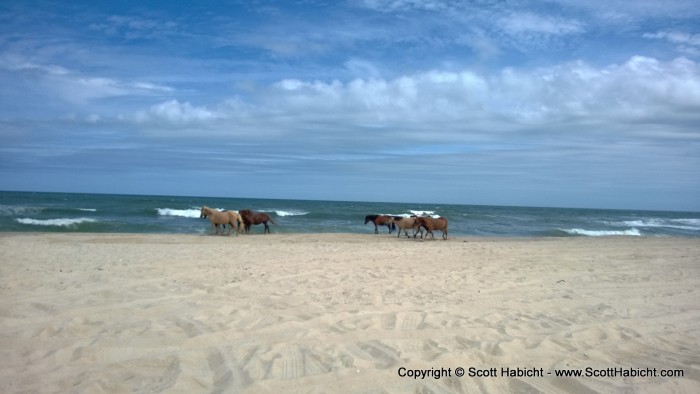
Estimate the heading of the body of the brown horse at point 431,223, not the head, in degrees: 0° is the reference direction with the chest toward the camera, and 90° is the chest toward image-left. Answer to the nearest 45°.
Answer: approximately 90°

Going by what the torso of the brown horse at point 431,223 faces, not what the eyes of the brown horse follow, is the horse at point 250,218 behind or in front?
in front
